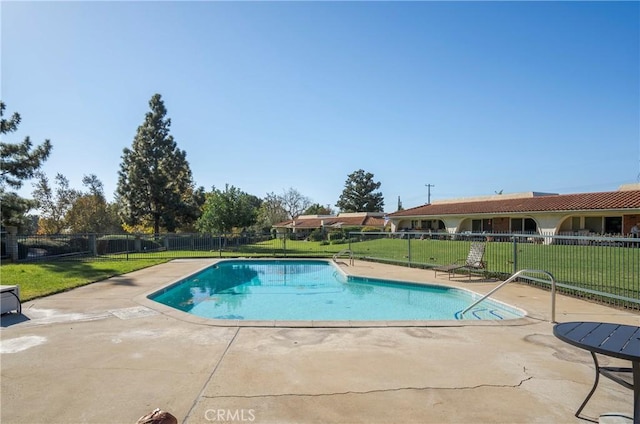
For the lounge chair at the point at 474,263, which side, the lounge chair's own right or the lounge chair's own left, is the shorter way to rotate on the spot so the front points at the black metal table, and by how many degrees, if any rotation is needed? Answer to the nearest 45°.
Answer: approximately 45° to the lounge chair's own left

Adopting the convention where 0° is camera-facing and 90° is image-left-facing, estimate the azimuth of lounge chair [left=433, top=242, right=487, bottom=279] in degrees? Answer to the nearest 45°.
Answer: approximately 45°

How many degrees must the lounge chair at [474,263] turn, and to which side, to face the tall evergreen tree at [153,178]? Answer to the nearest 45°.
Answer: approximately 90° to its right

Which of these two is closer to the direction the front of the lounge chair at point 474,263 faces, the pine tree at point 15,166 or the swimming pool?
the swimming pool

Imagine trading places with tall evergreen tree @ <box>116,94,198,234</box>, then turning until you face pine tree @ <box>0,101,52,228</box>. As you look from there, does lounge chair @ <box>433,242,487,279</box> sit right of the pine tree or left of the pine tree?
left
